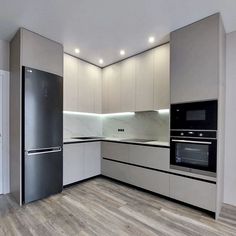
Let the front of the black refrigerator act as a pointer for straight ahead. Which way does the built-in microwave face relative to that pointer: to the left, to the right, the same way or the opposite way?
to the right

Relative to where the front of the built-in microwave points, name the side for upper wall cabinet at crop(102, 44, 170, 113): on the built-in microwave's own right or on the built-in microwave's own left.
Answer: on the built-in microwave's own right

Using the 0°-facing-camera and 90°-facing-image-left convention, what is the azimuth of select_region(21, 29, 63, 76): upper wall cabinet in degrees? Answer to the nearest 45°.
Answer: approximately 315°

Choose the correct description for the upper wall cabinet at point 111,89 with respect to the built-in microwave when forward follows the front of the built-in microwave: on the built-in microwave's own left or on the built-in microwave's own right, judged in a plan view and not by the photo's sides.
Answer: on the built-in microwave's own right

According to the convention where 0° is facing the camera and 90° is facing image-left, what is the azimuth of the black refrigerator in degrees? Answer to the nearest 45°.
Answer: approximately 315°

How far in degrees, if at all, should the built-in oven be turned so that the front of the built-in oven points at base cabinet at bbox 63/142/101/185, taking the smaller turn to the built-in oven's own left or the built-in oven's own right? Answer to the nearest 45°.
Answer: approximately 45° to the built-in oven's own right

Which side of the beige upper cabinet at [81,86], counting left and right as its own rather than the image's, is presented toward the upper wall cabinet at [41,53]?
right
